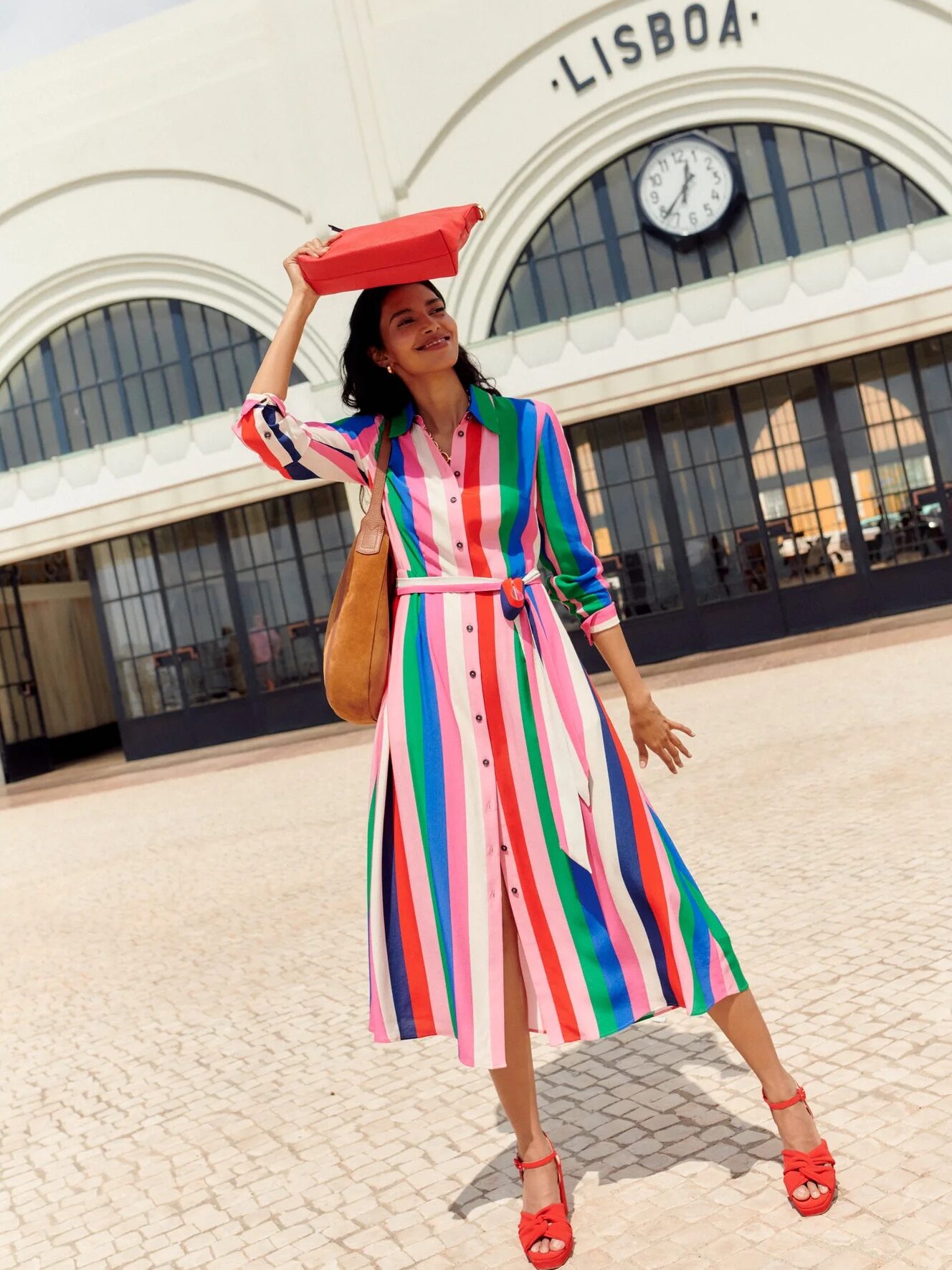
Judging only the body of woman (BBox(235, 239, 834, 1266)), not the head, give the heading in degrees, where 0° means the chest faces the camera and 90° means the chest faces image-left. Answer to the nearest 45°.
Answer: approximately 0°

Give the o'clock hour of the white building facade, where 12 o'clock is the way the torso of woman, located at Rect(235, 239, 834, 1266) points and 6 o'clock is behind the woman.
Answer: The white building facade is roughly at 6 o'clock from the woman.

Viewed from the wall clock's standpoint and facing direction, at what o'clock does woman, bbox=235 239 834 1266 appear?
The woman is roughly at 12 o'clock from the wall clock.

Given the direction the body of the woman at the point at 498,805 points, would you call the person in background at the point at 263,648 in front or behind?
behind

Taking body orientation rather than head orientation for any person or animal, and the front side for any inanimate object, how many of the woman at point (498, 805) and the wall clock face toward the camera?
2

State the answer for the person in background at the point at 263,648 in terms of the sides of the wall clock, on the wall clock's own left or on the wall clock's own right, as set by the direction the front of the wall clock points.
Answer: on the wall clock's own right

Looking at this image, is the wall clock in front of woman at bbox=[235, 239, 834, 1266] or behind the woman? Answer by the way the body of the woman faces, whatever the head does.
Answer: behind

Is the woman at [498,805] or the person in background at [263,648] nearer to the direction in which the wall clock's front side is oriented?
the woman
